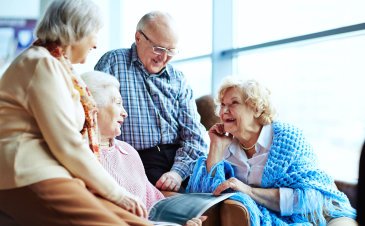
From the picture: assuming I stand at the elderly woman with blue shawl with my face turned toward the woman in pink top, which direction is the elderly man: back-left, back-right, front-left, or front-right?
front-right

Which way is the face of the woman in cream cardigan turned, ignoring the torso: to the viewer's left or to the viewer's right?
to the viewer's right

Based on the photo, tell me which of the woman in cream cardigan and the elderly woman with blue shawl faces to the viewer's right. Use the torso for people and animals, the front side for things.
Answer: the woman in cream cardigan

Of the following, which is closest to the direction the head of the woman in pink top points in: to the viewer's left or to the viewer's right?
to the viewer's right

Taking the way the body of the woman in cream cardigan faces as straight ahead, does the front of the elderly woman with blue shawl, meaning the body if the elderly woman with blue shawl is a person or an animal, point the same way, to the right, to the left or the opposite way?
the opposite way

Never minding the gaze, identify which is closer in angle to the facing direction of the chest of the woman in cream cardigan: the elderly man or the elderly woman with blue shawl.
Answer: the elderly woman with blue shawl

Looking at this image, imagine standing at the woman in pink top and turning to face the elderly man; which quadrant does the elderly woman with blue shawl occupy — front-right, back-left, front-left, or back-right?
front-right

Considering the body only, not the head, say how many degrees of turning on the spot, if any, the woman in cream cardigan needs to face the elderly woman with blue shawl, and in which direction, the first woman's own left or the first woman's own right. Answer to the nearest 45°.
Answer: approximately 45° to the first woman's own left

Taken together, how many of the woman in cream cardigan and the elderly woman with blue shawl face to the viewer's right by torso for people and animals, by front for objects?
1

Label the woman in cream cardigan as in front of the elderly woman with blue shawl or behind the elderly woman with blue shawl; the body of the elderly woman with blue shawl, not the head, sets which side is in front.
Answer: in front

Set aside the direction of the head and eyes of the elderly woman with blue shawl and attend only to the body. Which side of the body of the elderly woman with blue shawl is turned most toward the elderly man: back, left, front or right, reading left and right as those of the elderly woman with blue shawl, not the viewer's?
right

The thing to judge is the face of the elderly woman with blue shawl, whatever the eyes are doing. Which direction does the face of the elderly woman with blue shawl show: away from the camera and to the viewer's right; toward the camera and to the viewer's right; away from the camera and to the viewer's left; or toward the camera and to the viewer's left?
toward the camera and to the viewer's left

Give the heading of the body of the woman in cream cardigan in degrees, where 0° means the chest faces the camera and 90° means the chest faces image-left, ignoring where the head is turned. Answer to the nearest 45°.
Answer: approximately 270°

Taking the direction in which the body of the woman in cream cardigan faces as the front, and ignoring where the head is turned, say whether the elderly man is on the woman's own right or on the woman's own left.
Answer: on the woman's own left

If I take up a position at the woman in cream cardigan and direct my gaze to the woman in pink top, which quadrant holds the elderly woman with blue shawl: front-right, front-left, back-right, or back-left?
front-right

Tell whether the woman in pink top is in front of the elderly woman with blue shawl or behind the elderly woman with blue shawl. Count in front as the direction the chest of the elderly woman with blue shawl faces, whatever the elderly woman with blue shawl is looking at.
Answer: in front
